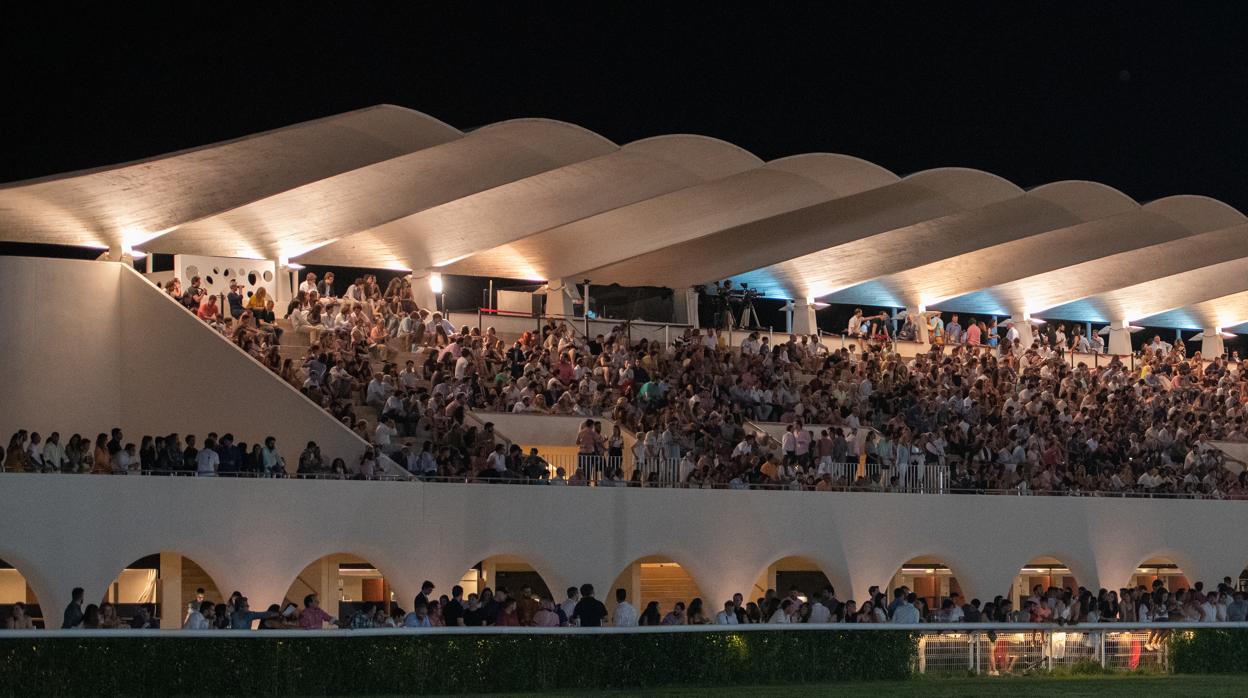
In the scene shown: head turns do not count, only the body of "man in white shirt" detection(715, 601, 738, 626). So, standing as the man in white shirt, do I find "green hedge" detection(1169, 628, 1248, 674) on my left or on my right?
on my left

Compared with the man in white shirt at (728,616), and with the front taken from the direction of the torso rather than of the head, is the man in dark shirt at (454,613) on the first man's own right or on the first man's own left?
on the first man's own right

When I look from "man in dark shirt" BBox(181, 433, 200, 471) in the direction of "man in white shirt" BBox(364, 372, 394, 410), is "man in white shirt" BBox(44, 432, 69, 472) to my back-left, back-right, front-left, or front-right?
back-left

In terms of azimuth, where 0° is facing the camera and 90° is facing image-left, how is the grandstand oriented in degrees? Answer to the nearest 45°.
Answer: approximately 315°

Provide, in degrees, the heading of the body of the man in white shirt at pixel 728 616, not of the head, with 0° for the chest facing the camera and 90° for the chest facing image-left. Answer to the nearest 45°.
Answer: approximately 0°

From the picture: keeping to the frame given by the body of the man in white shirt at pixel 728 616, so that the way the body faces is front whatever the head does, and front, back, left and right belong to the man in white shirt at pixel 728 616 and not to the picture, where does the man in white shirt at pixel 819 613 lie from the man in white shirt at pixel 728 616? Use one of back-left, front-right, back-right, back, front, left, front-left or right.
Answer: back-left
